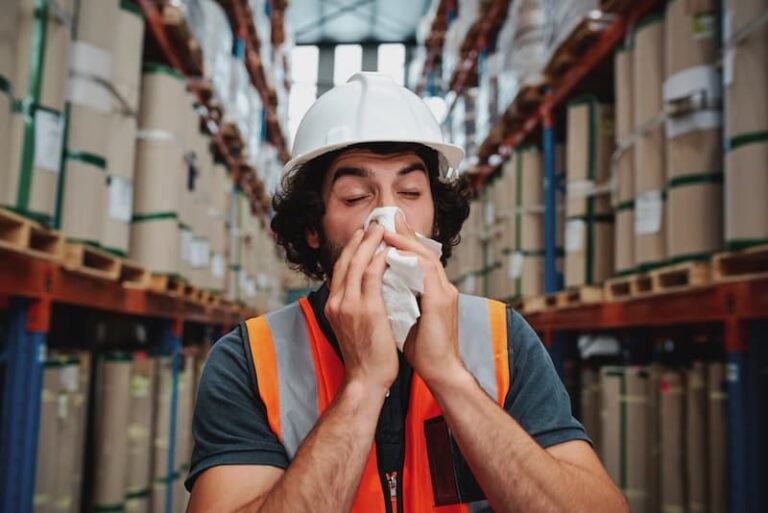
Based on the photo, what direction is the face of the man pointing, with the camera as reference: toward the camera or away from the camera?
toward the camera

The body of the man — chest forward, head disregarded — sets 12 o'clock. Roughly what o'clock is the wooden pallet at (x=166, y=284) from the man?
The wooden pallet is roughly at 5 o'clock from the man.

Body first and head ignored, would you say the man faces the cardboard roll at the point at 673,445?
no

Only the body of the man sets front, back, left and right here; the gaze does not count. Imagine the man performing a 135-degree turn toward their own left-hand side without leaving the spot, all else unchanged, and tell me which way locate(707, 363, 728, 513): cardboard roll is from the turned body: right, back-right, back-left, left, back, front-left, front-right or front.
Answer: front

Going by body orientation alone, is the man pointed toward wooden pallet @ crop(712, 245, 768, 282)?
no

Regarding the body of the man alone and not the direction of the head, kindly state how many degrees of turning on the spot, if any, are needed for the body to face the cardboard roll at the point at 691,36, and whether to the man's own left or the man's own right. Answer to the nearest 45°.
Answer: approximately 135° to the man's own left

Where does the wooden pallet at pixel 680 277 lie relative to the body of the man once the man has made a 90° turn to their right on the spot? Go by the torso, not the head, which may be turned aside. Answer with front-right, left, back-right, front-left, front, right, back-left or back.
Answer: back-right

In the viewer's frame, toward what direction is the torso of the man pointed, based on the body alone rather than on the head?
toward the camera

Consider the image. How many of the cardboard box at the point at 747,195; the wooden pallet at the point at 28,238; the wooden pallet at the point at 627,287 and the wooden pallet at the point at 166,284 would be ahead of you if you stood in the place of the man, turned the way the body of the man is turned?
0

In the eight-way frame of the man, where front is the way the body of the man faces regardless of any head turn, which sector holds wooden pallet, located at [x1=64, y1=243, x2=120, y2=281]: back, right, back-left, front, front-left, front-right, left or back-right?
back-right

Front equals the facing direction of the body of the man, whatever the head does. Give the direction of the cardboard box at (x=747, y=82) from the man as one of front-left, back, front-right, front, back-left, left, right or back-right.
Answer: back-left

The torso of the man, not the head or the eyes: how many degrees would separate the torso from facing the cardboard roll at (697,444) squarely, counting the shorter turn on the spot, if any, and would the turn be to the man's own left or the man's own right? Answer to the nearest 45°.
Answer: approximately 135° to the man's own left

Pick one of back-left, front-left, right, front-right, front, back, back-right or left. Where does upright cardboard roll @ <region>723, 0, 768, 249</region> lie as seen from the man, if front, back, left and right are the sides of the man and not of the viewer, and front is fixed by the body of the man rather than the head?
back-left

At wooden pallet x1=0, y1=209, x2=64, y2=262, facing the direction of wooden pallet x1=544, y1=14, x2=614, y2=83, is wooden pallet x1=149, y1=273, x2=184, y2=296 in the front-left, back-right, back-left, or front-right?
front-left

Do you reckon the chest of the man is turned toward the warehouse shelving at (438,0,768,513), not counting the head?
no
